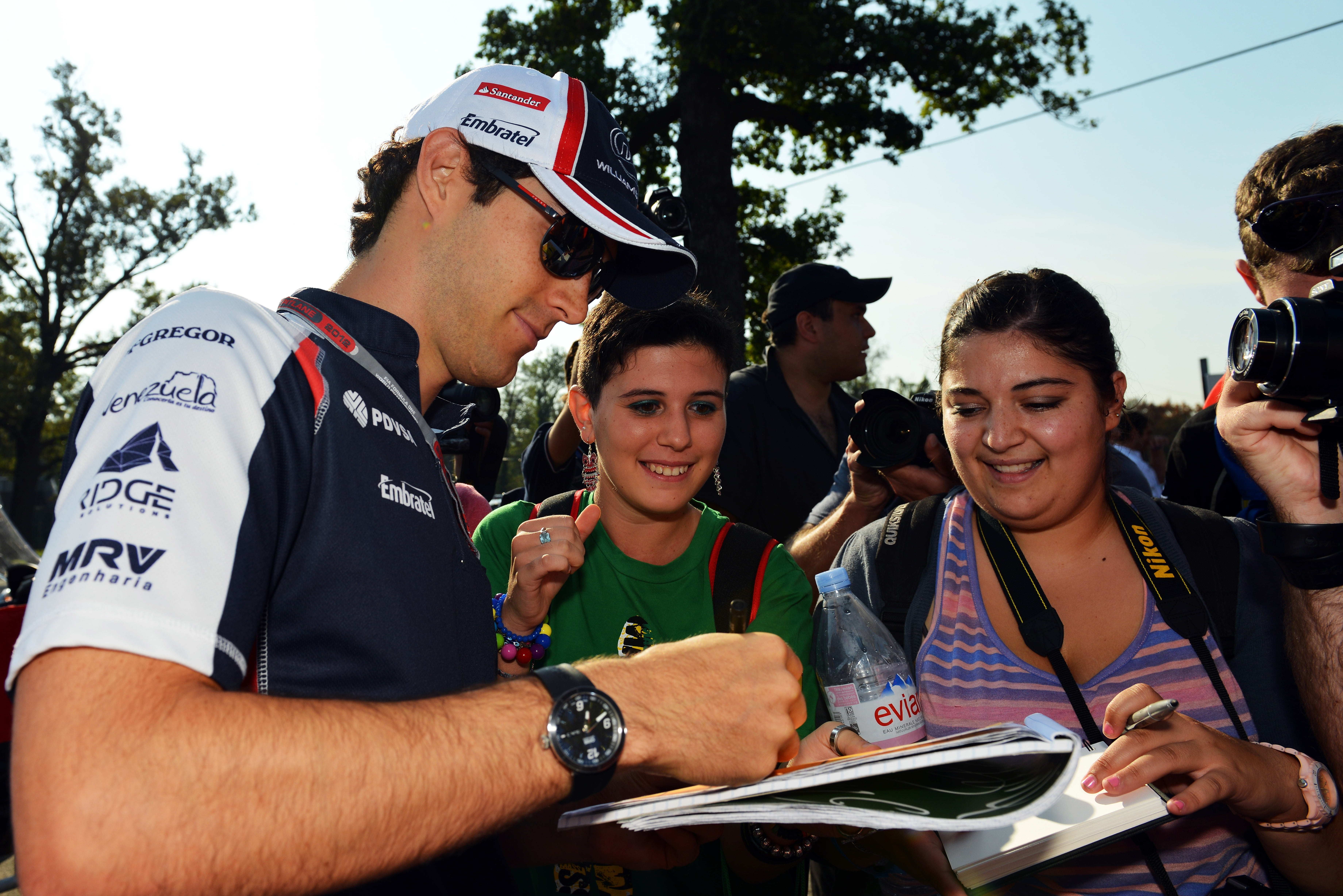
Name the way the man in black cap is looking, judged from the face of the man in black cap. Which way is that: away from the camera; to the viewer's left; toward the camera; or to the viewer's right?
to the viewer's right

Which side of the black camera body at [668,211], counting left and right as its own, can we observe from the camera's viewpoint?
front

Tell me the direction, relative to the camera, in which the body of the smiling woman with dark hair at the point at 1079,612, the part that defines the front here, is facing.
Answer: toward the camera

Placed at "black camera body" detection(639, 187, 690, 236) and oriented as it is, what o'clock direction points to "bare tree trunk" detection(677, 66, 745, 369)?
The bare tree trunk is roughly at 6 o'clock from the black camera body.

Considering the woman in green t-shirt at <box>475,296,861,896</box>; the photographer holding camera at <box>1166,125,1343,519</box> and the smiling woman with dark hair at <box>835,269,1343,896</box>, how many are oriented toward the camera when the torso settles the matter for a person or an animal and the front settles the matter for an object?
2

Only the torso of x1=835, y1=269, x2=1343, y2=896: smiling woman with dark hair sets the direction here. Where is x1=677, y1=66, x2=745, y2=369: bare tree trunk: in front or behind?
behind

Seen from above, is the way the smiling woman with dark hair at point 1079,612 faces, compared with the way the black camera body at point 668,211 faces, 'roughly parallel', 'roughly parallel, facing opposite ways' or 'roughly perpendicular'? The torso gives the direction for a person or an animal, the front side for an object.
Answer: roughly parallel

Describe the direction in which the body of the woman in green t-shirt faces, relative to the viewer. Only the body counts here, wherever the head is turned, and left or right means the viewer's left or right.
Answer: facing the viewer

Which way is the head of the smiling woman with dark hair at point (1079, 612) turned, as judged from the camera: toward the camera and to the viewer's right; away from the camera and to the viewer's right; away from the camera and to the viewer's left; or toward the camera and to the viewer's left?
toward the camera and to the viewer's left
